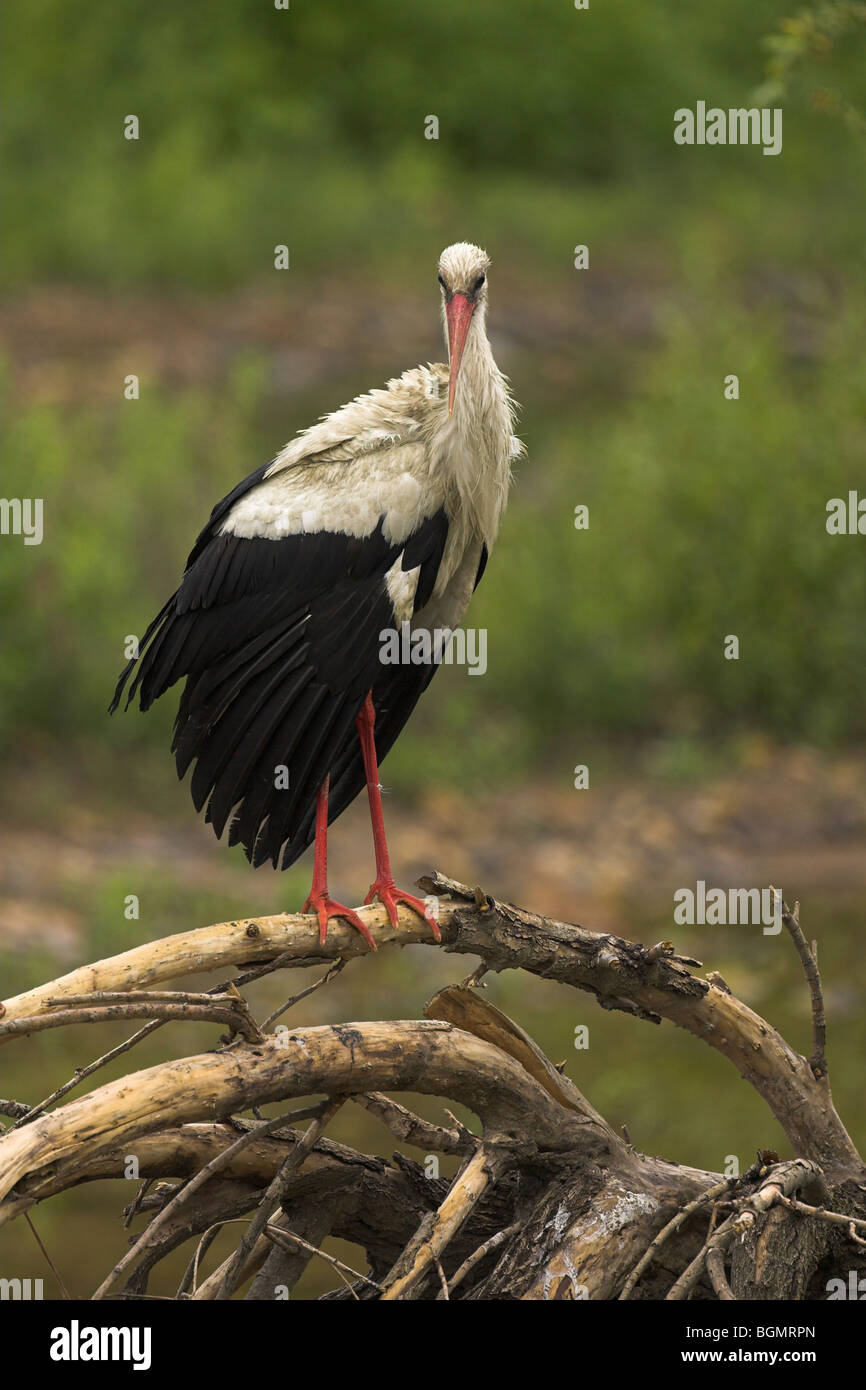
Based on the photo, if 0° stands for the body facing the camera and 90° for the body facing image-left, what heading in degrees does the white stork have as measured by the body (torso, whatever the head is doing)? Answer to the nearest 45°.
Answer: approximately 315°
